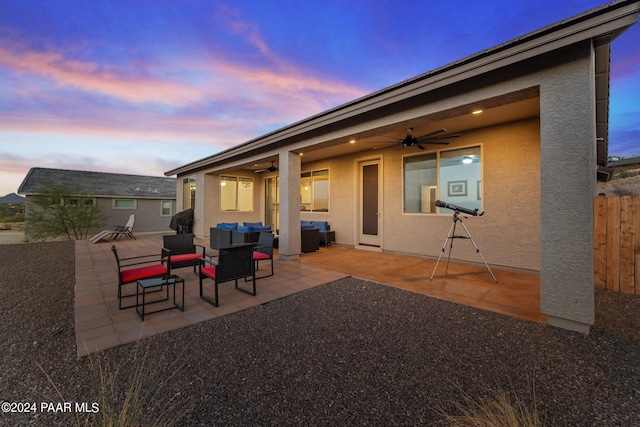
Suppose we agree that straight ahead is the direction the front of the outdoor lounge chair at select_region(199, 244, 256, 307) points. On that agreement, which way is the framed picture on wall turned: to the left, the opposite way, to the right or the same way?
to the left

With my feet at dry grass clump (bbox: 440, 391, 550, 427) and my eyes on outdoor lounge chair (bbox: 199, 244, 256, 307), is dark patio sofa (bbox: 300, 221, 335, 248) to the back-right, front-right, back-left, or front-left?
front-right

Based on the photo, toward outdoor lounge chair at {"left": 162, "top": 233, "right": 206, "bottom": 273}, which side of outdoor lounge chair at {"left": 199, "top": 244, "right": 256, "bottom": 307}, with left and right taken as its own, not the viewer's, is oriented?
front

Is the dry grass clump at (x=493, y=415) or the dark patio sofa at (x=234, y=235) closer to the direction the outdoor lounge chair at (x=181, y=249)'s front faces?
the dry grass clump

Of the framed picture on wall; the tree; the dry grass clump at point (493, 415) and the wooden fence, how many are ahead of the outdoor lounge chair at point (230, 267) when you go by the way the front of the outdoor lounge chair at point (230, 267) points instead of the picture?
1

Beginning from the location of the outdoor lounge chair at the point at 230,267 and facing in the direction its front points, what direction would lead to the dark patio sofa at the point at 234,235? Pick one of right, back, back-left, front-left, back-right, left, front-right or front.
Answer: front-right

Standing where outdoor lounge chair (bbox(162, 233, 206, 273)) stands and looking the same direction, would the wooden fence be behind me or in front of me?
in front

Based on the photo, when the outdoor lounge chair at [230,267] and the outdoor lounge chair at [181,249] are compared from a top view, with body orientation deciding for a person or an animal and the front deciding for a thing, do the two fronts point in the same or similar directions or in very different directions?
very different directions

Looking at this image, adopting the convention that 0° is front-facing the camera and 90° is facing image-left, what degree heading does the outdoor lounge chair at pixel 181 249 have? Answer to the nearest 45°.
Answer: approximately 315°

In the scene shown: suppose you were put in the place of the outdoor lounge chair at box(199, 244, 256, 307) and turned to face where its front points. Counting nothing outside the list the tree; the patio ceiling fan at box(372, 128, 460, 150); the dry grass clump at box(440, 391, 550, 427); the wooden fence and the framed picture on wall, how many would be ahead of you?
1

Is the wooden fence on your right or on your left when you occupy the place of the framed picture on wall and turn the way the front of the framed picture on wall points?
on your left

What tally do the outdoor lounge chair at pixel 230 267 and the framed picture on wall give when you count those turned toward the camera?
1

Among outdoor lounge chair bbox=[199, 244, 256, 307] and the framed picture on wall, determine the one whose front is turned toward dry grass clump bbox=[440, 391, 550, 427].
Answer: the framed picture on wall

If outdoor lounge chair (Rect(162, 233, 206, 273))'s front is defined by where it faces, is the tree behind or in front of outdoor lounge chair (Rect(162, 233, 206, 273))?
behind

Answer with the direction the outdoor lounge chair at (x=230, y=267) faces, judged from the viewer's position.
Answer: facing away from the viewer and to the left of the viewer

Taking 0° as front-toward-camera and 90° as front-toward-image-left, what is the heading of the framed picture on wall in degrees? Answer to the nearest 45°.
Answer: approximately 0°

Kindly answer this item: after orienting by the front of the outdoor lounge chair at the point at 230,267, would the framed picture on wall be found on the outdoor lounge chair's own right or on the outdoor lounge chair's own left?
on the outdoor lounge chair's own right
